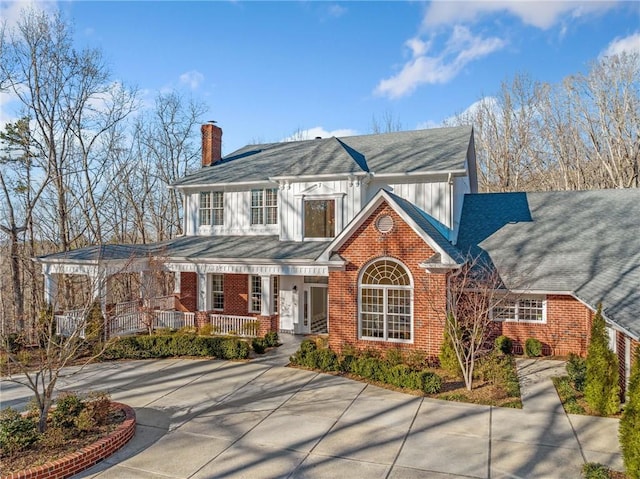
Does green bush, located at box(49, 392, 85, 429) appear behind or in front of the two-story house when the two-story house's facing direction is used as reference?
in front

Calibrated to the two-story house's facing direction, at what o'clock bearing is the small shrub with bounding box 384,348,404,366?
The small shrub is roughly at 12 o'clock from the two-story house.

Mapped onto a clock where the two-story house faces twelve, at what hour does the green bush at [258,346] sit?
The green bush is roughly at 2 o'clock from the two-story house.

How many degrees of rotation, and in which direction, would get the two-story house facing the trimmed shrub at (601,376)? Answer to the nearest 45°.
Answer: approximately 45° to its left

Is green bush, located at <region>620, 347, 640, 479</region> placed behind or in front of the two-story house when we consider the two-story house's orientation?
in front

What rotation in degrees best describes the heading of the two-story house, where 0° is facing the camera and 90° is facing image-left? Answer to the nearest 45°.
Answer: approximately 0°
